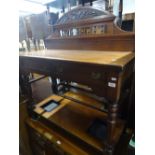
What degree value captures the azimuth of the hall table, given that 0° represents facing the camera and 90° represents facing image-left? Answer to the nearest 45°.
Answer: approximately 45°
